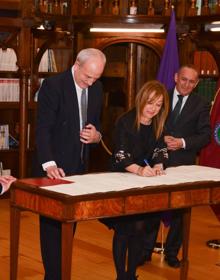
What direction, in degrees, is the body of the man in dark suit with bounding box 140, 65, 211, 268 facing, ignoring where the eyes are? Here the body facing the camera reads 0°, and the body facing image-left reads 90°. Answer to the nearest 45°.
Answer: approximately 45°

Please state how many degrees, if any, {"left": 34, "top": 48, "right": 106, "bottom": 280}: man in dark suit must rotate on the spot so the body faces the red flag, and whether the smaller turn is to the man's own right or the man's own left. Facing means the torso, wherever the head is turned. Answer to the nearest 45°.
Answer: approximately 90° to the man's own left

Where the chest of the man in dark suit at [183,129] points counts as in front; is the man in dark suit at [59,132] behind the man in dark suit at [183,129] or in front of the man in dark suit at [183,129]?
in front

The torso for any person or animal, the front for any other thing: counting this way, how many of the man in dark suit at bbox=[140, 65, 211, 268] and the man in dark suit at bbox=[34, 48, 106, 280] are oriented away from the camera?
0

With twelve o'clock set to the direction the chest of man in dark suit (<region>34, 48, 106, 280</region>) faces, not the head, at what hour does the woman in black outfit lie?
The woman in black outfit is roughly at 10 o'clock from the man in dark suit.

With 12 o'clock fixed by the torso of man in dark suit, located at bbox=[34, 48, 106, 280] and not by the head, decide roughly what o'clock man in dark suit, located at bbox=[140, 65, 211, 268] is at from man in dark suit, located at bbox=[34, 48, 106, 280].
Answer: man in dark suit, located at bbox=[140, 65, 211, 268] is roughly at 9 o'clock from man in dark suit, located at bbox=[34, 48, 106, 280].

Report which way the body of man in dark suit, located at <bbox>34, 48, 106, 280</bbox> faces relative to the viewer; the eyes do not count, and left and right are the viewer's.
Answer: facing the viewer and to the right of the viewer
